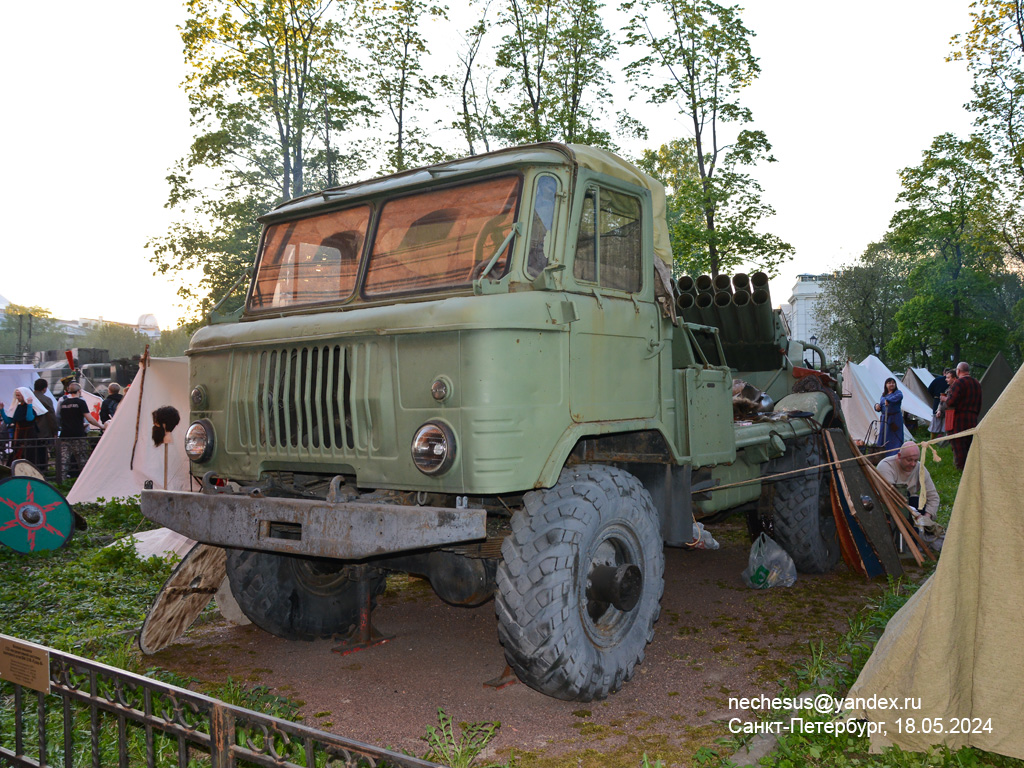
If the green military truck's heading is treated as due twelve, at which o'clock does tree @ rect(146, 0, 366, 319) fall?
The tree is roughly at 4 o'clock from the green military truck.

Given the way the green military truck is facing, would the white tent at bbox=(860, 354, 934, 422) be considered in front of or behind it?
behind

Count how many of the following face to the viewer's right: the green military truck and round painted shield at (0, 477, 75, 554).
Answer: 0

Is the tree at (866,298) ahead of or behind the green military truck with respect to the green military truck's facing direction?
behind

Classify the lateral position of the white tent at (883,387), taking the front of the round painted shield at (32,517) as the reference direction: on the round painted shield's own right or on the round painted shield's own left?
on the round painted shield's own left

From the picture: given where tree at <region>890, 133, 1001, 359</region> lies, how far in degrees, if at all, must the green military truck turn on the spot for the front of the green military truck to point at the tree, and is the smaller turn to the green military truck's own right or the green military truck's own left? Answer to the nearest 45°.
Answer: approximately 180°

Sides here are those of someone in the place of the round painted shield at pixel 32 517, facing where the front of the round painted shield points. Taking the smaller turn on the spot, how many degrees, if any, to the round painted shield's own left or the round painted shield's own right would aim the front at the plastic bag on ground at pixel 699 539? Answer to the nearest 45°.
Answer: approximately 45° to the round painted shield's own left

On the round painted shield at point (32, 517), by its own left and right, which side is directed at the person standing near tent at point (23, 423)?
back

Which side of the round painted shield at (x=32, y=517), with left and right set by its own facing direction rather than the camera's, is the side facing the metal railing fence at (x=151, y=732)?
front

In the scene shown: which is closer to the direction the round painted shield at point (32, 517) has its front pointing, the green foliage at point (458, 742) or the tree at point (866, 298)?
the green foliage

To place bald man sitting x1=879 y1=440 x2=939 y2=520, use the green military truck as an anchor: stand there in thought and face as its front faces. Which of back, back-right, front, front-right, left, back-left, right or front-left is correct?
back

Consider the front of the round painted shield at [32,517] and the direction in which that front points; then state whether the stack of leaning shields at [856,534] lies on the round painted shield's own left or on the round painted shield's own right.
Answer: on the round painted shield's own left
